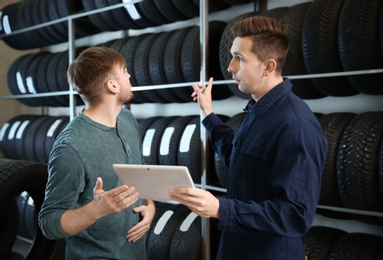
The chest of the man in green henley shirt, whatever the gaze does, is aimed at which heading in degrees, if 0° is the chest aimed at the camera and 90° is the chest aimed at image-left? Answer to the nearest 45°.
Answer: approximately 315°

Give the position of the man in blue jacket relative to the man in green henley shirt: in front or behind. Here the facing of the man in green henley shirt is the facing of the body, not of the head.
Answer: in front

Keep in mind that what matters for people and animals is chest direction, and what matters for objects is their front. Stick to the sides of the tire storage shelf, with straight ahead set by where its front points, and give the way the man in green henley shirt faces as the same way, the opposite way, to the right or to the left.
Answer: to the left

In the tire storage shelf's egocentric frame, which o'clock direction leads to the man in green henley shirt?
The man in green henley shirt is roughly at 11 o'clock from the tire storage shelf.

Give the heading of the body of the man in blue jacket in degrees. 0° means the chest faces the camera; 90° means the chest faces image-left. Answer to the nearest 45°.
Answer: approximately 90°

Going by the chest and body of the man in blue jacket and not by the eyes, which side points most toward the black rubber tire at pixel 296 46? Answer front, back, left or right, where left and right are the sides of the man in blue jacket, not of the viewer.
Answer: right

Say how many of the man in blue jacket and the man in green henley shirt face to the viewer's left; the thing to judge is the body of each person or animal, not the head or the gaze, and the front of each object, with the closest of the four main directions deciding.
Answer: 1

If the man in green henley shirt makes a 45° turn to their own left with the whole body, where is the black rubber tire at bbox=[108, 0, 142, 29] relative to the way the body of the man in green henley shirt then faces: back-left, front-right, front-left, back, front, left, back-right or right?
left

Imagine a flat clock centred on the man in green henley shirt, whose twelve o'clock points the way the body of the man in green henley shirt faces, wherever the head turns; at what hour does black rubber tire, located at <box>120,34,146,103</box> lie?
The black rubber tire is roughly at 8 o'clock from the man in green henley shirt.

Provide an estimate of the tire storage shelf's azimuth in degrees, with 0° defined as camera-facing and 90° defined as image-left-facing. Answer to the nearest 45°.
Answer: approximately 45°

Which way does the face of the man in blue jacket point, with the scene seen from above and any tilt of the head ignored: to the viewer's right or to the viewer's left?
to the viewer's left

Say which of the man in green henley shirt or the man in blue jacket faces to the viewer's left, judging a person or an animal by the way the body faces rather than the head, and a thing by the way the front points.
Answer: the man in blue jacket

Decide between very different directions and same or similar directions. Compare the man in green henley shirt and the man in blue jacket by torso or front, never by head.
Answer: very different directions

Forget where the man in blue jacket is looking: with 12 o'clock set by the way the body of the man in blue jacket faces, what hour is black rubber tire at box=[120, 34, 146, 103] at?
The black rubber tire is roughly at 2 o'clock from the man in blue jacket.
